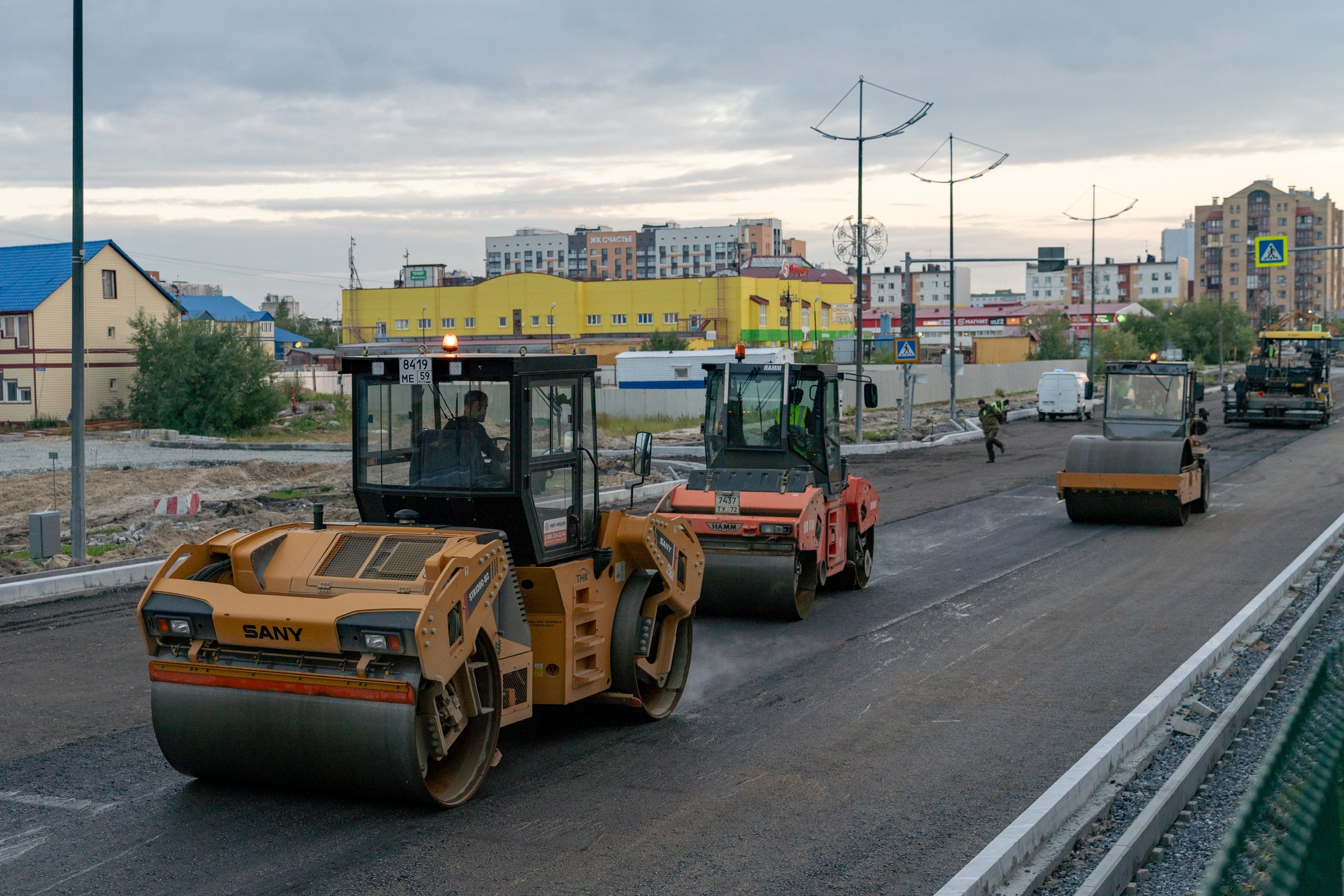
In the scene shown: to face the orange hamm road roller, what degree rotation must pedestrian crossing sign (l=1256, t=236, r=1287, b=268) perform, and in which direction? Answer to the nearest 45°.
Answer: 0° — it already faces it

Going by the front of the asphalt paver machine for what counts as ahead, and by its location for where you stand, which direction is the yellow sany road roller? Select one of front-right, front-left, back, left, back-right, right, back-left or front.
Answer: back

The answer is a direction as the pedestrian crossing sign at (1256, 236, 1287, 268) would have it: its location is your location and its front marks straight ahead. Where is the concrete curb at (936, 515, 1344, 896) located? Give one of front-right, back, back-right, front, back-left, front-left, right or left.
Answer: front

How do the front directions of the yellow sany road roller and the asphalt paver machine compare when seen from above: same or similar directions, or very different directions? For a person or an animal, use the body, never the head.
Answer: same or similar directions

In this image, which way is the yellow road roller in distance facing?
toward the camera

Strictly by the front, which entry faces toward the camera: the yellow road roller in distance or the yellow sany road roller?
the yellow road roller in distance

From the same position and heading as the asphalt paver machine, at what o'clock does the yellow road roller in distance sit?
The yellow road roller in distance is roughly at 6 o'clock from the asphalt paver machine.

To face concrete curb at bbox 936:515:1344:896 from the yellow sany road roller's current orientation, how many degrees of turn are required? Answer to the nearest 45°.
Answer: approximately 45° to its right

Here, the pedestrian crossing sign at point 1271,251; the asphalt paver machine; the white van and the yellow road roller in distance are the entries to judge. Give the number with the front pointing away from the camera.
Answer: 2

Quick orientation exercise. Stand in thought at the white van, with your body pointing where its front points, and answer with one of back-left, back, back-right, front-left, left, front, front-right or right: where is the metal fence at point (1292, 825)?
back

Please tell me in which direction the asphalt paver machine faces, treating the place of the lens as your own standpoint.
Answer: facing away from the viewer

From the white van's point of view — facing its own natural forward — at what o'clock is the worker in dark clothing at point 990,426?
The worker in dark clothing is roughly at 6 o'clock from the white van.
